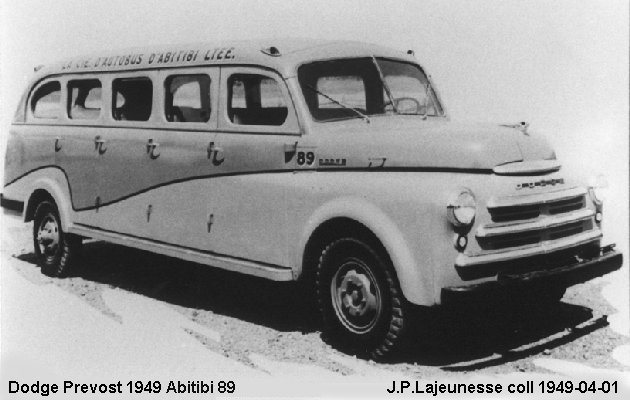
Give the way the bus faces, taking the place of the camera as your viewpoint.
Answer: facing the viewer and to the right of the viewer
